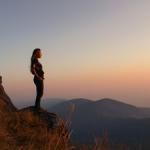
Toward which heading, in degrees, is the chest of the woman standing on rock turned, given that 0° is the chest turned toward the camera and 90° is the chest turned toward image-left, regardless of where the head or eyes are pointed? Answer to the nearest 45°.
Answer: approximately 270°
